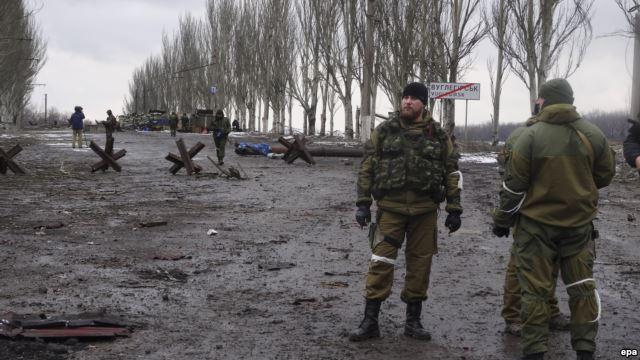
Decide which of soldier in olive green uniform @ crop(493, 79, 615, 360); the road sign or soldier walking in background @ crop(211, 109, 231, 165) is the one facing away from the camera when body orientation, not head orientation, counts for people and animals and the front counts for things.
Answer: the soldier in olive green uniform

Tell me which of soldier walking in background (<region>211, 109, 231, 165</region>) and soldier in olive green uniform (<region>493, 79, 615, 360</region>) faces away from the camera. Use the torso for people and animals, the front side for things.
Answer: the soldier in olive green uniform

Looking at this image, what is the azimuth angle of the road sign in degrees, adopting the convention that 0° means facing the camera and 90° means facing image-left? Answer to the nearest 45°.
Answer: approximately 0°

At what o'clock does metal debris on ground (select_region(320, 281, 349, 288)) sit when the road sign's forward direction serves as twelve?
The metal debris on ground is roughly at 12 o'clock from the road sign.

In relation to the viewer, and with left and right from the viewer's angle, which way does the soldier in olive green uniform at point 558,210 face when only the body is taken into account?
facing away from the viewer

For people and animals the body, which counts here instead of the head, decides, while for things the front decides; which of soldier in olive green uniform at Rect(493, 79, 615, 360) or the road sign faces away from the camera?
the soldier in olive green uniform

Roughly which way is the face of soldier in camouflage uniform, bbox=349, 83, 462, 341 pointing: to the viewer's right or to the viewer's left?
to the viewer's left

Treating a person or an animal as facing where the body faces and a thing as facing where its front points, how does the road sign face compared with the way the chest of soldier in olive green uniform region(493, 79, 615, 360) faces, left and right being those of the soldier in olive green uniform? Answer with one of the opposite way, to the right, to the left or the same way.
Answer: the opposite way

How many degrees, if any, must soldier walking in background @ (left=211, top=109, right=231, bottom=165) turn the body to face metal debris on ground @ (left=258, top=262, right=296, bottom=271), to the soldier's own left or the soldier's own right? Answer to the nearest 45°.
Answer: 0° — they already face it
